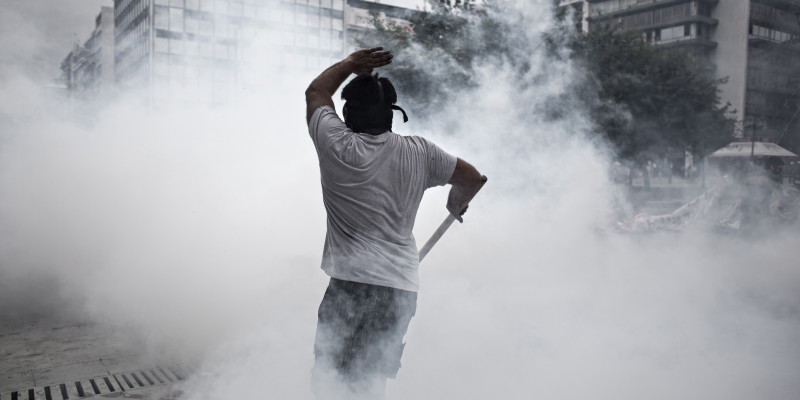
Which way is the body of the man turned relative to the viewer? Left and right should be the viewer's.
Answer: facing away from the viewer

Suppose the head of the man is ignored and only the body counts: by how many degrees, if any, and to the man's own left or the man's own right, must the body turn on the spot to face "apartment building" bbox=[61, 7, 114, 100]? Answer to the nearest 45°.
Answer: approximately 45° to the man's own left

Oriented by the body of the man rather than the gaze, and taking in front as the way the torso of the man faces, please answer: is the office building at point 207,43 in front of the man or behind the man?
in front

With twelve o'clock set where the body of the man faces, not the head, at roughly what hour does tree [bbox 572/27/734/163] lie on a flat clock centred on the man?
The tree is roughly at 1 o'clock from the man.

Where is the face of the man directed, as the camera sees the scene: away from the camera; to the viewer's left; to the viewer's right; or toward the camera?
away from the camera

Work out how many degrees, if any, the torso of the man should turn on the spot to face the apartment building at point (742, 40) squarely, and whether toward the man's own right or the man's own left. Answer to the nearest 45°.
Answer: approximately 45° to the man's own right

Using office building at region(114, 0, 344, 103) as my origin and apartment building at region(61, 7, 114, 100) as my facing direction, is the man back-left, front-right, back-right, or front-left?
back-left
